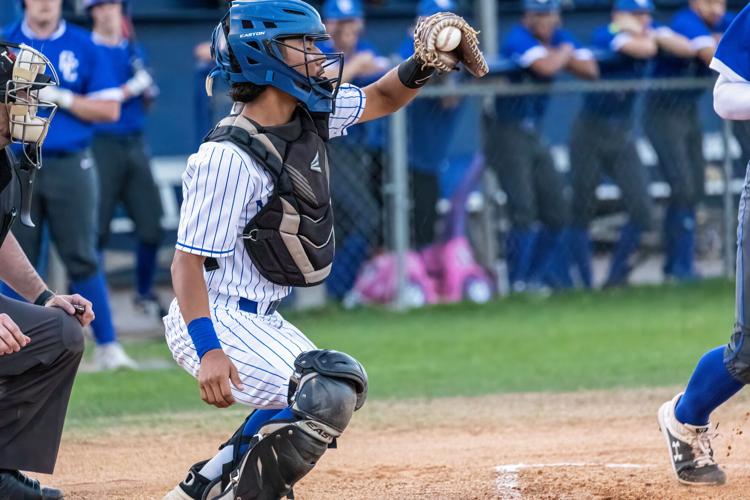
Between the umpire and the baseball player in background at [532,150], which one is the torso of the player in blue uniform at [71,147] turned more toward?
the umpire

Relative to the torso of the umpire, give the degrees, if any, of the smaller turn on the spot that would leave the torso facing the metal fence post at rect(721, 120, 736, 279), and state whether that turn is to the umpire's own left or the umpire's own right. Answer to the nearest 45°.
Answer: approximately 45° to the umpire's own left

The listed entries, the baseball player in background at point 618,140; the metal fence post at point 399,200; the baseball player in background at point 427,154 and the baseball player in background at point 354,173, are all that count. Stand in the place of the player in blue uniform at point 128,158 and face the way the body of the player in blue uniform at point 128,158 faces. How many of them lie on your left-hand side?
4

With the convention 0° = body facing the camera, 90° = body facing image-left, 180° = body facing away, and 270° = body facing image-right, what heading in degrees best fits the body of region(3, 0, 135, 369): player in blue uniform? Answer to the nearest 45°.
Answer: approximately 0°

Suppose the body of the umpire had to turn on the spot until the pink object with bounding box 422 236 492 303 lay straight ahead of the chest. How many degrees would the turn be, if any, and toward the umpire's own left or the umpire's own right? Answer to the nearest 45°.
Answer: approximately 45° to the umpire's own left

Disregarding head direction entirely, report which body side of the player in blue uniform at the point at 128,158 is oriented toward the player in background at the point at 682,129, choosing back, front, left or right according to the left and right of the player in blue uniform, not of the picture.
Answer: left

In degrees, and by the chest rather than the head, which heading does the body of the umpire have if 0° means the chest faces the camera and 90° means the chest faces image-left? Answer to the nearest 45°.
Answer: approximately 270°
